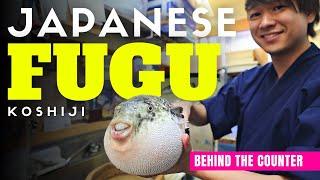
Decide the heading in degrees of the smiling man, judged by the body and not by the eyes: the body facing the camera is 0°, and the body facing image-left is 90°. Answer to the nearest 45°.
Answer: approximately 45°
